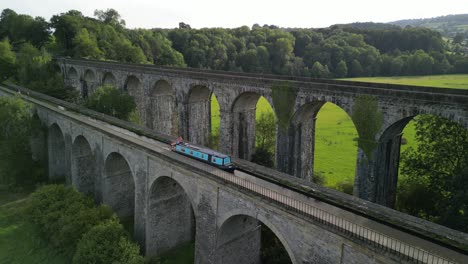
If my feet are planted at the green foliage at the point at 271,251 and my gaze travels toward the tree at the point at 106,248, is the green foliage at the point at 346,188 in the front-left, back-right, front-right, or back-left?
back-right

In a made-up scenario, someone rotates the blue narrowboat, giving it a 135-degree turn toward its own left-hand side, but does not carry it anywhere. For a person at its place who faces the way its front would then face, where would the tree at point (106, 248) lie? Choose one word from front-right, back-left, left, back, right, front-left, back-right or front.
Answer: left

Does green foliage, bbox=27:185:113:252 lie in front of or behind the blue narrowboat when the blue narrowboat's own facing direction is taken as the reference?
behind

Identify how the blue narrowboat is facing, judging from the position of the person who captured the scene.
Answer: facing the viewer and to the right of the viewer
